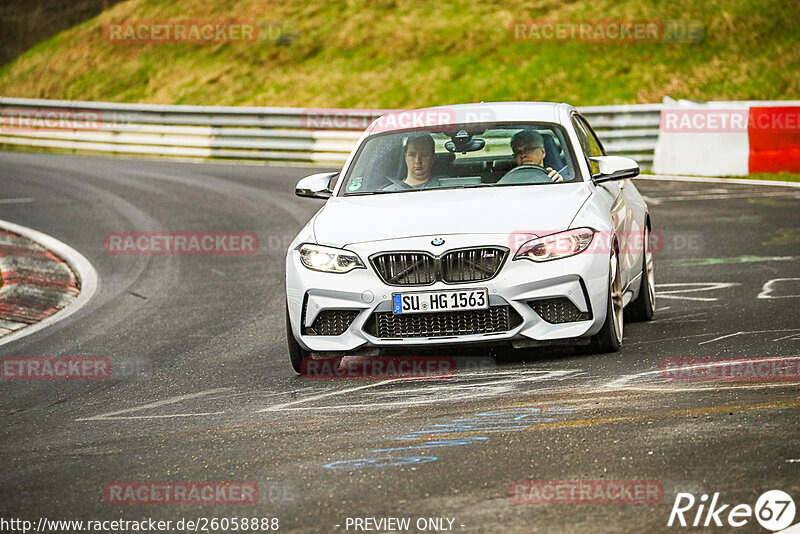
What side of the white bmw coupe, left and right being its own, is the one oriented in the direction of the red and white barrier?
back

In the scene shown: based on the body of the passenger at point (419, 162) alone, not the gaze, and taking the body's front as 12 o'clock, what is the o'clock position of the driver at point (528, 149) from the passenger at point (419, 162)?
the driver at point (528, 149) is roughly at 9 o'clock from the passenger at point (419, 162).

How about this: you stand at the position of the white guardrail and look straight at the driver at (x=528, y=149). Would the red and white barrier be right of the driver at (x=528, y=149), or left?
left

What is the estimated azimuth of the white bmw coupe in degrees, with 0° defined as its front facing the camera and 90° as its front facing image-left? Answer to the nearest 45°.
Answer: approximately 0°

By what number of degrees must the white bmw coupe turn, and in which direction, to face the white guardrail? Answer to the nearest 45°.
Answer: approximately 180°

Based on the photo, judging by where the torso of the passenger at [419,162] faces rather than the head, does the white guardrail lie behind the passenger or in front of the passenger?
behind

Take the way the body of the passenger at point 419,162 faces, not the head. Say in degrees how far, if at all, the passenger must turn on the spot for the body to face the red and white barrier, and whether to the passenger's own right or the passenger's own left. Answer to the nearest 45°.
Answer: approximately 135° to the passenger's own left
